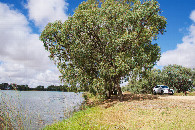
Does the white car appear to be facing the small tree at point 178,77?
no
